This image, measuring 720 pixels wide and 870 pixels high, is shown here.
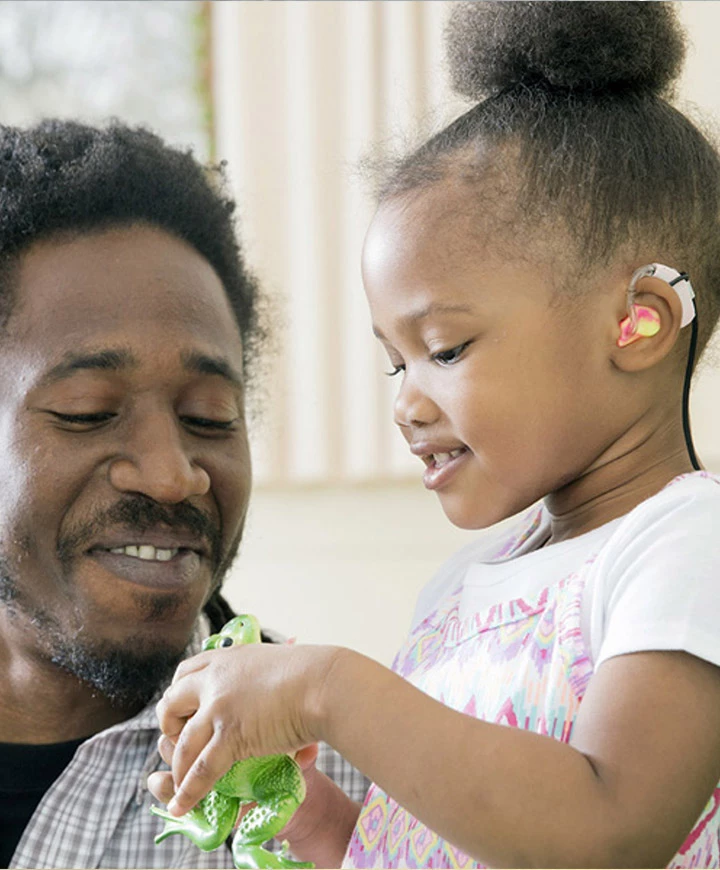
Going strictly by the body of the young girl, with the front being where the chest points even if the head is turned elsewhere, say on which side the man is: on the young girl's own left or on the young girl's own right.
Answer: on the young girl's own right

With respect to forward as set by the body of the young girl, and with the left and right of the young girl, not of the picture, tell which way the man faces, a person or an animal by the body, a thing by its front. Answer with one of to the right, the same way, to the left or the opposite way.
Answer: to the left
